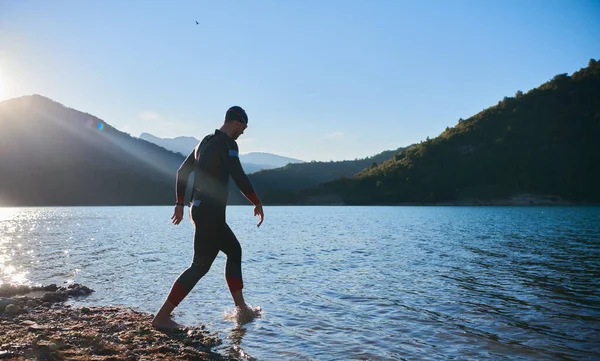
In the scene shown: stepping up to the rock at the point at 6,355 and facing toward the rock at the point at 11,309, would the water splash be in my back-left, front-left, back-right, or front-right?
front-right

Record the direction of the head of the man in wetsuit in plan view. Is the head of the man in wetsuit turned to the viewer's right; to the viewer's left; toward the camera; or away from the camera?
to the viewer's right

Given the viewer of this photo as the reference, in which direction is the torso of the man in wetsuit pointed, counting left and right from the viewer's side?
facing away from the viewer and to the right of the viewer
